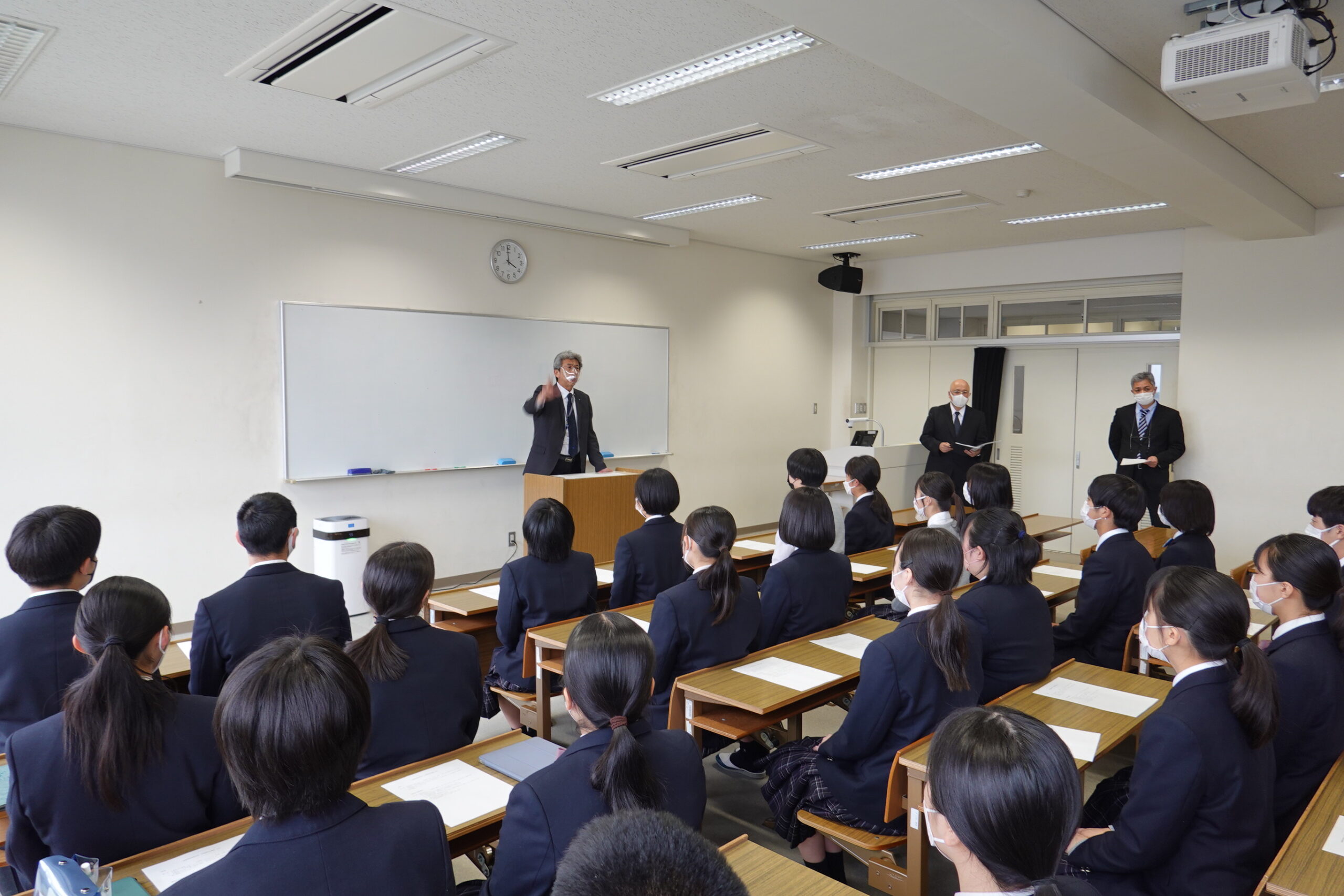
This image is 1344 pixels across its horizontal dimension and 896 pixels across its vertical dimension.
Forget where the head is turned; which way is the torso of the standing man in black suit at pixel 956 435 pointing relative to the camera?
toward the camera

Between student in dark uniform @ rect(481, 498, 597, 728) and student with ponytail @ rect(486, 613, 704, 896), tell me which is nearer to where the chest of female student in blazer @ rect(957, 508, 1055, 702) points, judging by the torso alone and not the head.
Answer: the student in dark uniform

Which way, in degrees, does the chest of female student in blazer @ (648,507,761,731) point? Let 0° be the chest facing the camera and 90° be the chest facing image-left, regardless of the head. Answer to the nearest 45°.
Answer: approximately 135°

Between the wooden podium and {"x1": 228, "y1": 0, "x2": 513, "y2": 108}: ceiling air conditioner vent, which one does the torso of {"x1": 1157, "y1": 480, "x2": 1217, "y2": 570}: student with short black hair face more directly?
the wooden podium

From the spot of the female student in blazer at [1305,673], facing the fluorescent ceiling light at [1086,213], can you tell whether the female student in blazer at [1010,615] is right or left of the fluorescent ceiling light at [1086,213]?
left

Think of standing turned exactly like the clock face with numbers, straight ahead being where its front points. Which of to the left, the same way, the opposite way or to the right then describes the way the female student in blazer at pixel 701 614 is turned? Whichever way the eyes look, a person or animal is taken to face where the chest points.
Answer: the opposite way

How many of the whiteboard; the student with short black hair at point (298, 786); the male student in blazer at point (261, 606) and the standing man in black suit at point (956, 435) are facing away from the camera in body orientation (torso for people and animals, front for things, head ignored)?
2

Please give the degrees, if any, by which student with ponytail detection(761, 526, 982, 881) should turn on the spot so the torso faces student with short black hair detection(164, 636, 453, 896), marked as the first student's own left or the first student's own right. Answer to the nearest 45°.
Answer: approximately 90° to the first student's own left

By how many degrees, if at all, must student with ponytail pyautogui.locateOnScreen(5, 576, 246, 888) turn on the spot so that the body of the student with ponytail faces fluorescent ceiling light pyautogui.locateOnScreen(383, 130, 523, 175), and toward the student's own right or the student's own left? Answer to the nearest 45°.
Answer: approximately 45° to the student's own right

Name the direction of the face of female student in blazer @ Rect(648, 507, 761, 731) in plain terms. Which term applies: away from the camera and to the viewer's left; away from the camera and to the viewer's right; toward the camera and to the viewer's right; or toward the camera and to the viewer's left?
away from the camera and to the viewer's left

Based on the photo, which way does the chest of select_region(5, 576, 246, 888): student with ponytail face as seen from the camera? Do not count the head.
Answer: away from the camera

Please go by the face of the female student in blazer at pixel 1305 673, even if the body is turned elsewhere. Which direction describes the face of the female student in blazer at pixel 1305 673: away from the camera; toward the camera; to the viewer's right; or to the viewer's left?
to the viewer's left

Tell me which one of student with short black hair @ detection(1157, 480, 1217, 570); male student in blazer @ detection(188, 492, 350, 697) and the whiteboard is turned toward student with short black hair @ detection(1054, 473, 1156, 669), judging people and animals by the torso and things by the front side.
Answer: the whiteboard

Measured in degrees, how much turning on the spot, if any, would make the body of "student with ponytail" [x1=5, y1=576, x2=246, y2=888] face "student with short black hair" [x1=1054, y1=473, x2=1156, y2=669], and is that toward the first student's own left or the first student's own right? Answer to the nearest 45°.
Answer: approximately 90° to the first student's own right
